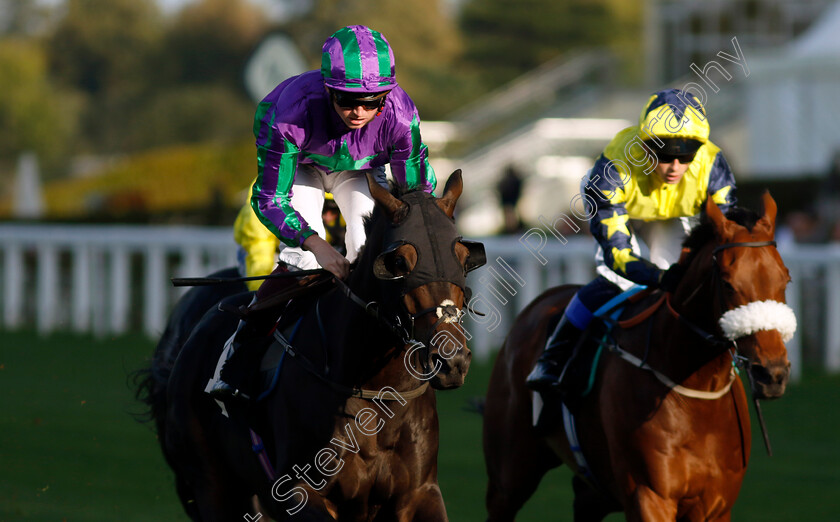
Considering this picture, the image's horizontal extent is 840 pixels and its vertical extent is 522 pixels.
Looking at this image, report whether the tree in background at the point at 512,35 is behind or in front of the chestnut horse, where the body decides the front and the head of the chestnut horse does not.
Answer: behind

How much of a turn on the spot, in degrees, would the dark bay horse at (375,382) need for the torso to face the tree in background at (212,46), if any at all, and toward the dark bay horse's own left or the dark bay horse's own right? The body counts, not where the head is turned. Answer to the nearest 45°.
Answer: approximately 135° to the dark bay horse's own left

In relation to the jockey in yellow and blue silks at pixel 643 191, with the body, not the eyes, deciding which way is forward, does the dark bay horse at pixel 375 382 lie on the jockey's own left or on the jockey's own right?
on the jockey's own right

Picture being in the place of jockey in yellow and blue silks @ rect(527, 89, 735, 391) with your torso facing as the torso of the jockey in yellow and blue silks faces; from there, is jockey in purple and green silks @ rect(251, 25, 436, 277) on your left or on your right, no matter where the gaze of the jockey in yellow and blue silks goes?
on your right

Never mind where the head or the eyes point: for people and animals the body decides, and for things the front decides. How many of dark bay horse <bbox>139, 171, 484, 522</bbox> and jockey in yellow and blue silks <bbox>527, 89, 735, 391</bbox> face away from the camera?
0

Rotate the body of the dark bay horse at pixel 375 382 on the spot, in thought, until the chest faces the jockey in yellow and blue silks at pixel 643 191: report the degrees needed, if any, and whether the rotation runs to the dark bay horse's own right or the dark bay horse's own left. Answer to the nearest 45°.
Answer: approximately 90° to the dark bay horse's own left

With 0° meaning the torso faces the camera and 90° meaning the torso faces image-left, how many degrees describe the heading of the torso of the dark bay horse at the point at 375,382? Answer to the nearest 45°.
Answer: approximately 315°

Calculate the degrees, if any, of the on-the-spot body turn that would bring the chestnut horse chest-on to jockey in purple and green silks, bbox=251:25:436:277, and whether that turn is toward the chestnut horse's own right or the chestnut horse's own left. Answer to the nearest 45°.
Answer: approximately 135° to the chestnut horse's own right

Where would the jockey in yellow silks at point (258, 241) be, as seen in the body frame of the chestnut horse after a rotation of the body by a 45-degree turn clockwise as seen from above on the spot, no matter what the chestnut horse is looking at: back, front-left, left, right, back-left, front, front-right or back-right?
back-right

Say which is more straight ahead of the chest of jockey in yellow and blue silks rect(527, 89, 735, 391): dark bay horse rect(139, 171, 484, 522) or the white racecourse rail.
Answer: the dark bay horse

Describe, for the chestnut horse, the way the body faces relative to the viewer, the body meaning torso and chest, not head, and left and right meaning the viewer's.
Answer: facing the viewer and to the right of the viewer

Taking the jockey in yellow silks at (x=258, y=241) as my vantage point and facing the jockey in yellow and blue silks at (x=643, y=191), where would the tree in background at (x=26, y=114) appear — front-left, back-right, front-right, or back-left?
back-left

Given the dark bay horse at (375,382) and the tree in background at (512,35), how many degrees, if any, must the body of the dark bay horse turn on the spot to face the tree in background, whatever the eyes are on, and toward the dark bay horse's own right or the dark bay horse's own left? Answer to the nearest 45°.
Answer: approximately 135° to the dark bay horse's own left

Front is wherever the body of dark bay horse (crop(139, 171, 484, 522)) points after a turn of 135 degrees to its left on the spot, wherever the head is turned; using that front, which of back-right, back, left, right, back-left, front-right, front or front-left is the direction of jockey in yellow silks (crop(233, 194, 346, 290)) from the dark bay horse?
front

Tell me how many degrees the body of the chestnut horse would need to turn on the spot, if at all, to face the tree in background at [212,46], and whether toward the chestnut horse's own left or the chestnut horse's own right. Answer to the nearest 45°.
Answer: approximately 135° to the chestnut horse's own left
